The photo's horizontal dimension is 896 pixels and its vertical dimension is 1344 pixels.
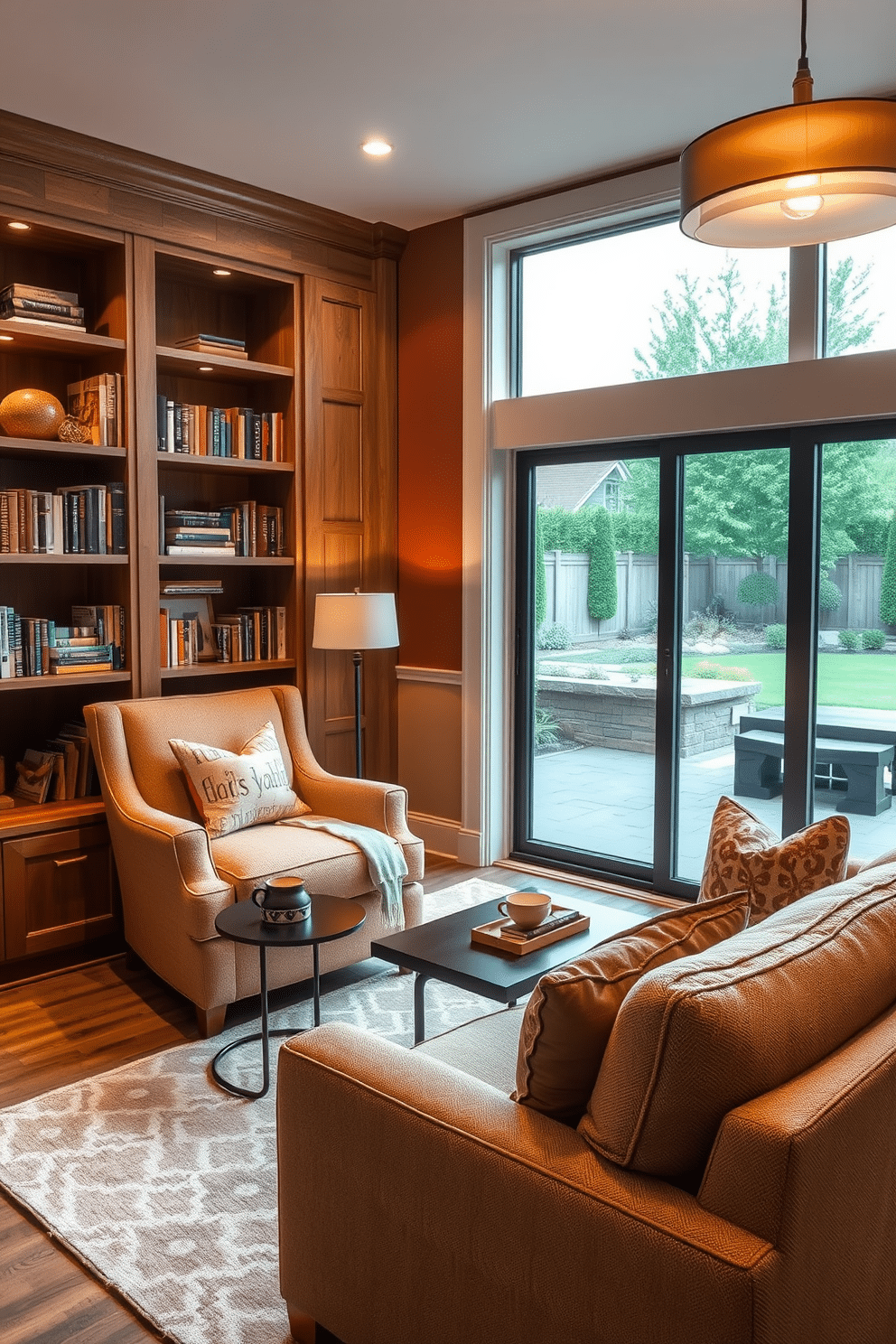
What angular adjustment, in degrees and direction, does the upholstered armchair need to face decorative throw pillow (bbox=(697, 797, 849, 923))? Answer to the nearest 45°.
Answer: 0° — it already faces it

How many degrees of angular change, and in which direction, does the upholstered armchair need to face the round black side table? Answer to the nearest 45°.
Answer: approximately 45° to its right

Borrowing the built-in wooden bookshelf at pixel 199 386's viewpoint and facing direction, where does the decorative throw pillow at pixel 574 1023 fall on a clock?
The decorative throw pillow is roughly at 1 o'clock from the built-in wooden bookshelf.

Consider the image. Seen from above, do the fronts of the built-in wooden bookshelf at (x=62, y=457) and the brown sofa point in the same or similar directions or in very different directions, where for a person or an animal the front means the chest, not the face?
very different directions

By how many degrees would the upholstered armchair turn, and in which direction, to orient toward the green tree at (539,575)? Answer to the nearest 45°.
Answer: approximately 90° to its left

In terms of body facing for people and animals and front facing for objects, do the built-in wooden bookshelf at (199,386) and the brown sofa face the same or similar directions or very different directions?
very different directions

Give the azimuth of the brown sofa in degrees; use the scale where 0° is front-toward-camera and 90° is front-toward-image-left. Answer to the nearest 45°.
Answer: approximately 135°

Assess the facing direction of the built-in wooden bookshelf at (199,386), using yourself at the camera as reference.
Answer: facing the viewer and to the right of the viewer

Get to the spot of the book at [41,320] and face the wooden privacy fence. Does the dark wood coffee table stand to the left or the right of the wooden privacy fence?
right
